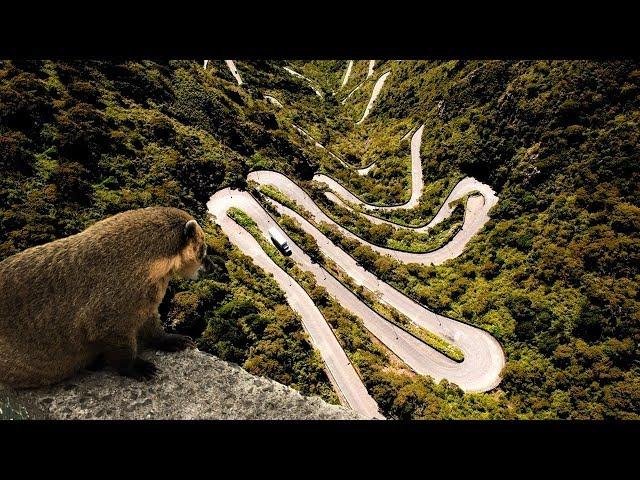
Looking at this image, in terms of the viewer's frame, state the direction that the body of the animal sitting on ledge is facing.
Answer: to the viewer's right

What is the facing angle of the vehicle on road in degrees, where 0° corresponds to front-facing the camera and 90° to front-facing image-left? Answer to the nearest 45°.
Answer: approximately 315°

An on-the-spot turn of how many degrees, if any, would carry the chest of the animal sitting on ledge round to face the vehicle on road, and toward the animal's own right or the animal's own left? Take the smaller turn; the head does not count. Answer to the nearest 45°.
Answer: approximately 90° to the animal's own left
